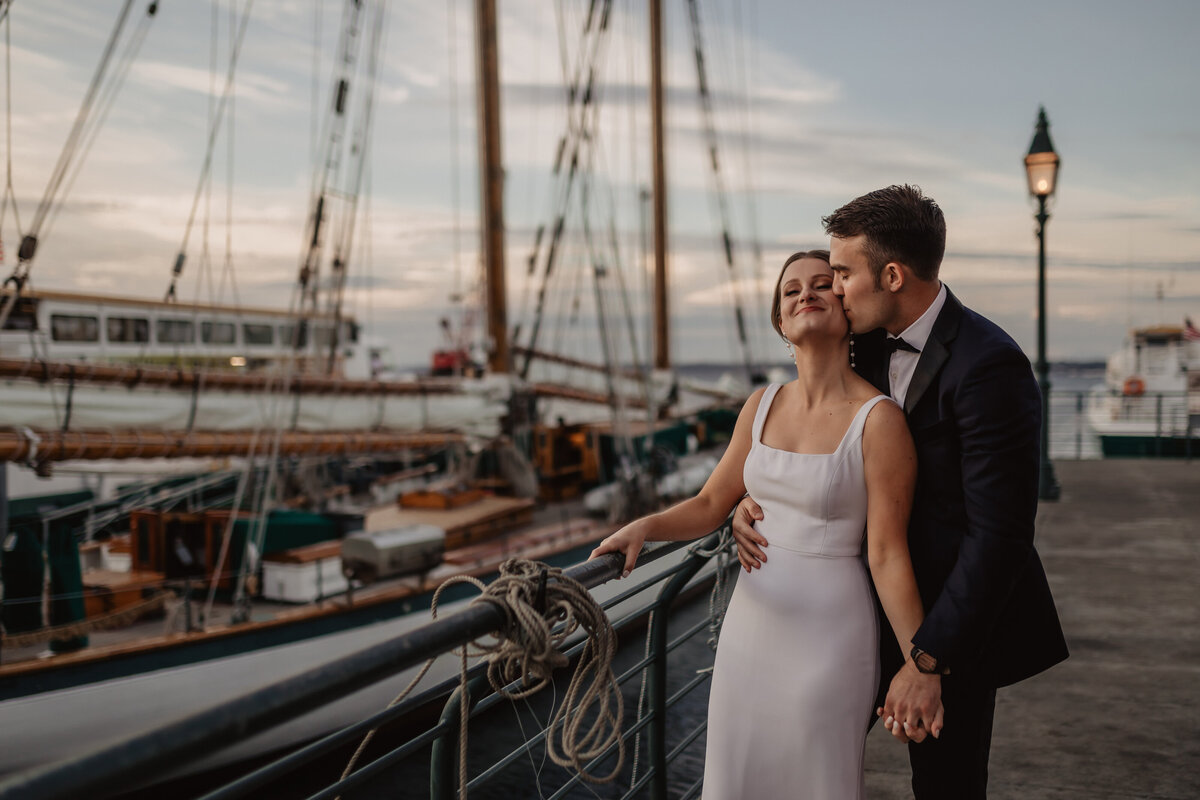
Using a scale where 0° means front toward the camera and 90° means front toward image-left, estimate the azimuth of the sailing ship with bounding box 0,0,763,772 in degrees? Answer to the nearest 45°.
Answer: approximately 225°

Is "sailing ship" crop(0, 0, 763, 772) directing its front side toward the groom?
no

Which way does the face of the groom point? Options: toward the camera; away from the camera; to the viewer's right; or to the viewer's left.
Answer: to the viewer's left

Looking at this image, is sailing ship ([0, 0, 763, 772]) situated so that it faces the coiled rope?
no

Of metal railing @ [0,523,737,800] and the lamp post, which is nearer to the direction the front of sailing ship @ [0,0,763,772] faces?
the lamp post

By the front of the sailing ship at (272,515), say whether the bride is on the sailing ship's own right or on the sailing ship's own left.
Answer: on the sailing ship's own right

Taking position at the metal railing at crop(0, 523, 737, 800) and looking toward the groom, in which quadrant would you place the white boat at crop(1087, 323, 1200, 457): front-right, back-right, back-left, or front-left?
front-left

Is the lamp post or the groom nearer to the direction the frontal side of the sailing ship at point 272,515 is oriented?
the lamp post

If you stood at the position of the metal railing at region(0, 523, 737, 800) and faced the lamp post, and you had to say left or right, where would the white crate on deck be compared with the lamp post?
left

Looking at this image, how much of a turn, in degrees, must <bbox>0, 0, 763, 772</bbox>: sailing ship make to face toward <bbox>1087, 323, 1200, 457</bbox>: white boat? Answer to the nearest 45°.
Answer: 0° — it already faces it

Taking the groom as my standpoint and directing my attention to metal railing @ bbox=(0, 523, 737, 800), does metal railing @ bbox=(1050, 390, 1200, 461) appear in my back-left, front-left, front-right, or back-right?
back-right

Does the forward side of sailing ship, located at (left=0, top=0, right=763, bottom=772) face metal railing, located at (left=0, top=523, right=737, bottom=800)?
no

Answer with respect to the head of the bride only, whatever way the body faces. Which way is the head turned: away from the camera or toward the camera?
toward the camera
